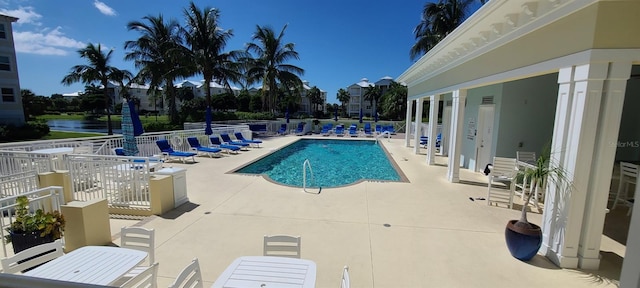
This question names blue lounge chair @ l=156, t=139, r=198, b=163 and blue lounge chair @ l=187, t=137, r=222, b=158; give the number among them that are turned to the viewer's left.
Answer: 0

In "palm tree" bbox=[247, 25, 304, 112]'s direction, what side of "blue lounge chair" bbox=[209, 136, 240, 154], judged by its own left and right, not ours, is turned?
left

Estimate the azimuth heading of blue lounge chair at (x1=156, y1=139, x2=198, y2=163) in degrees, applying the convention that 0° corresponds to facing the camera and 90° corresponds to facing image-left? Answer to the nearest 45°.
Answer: approximately 315°

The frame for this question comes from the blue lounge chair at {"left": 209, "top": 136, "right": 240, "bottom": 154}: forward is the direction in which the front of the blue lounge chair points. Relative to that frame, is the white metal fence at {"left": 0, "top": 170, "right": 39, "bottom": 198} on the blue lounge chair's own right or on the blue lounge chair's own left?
on the blue lounge chair's own right

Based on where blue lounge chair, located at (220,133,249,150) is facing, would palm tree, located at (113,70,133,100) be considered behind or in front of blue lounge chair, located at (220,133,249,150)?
behind

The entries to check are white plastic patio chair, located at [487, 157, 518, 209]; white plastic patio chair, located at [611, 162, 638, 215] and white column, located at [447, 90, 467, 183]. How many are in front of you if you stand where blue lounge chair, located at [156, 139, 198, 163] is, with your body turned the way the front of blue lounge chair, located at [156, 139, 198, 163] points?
3

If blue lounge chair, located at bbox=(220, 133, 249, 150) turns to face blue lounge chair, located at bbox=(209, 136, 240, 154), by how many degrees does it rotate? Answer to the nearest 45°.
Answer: approximately 45° to its right

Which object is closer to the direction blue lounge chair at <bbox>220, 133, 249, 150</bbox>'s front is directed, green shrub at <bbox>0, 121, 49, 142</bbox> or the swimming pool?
the swimming pool

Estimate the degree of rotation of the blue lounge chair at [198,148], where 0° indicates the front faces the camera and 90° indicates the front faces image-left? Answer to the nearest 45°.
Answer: approximately 315°

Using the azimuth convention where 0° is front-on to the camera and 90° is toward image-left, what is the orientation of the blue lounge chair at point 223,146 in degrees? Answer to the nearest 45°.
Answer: approximately 315°

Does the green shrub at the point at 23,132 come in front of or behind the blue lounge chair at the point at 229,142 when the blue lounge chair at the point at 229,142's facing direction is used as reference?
behind

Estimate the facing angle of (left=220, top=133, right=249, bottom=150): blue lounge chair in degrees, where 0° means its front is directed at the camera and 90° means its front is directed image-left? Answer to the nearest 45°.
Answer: approximately 315°
